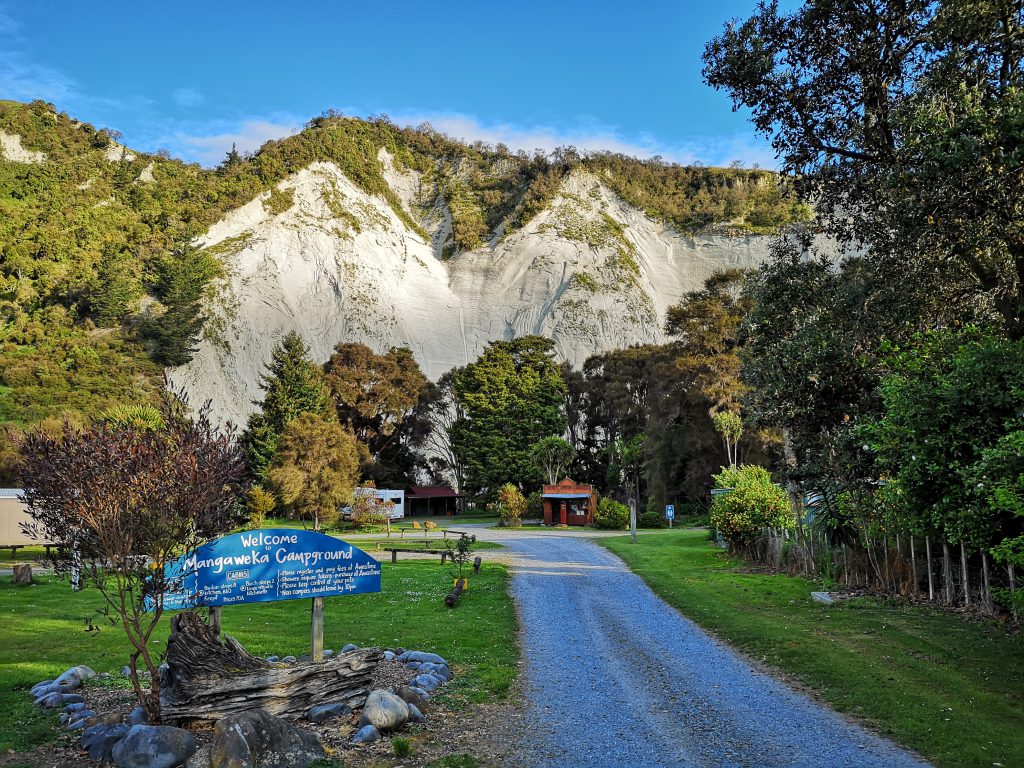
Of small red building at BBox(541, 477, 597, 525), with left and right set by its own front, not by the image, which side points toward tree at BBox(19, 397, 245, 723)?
front

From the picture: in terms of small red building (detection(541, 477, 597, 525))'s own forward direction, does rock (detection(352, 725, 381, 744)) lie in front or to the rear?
in front

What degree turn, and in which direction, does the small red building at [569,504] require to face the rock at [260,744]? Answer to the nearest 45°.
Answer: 0° — it already faces it

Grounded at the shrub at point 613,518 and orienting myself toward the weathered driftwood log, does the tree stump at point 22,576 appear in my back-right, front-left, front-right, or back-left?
front-right

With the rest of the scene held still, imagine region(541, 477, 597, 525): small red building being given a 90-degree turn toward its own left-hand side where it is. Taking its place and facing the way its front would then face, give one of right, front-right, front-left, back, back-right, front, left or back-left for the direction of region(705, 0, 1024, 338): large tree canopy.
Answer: right

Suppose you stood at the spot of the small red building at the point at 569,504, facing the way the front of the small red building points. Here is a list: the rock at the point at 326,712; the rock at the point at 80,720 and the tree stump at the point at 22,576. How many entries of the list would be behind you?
0

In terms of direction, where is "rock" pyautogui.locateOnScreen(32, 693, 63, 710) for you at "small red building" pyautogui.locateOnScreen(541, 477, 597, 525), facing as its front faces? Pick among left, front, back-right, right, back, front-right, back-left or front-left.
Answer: front

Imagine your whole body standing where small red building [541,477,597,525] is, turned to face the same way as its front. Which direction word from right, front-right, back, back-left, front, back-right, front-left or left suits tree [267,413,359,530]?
front-right

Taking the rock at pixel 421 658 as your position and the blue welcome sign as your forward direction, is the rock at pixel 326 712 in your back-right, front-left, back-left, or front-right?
front-left

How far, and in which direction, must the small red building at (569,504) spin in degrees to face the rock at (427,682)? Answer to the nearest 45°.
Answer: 0° — it already faces it

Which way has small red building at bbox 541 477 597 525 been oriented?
toward the camera

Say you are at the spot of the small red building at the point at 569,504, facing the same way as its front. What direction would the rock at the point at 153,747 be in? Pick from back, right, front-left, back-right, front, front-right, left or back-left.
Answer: front

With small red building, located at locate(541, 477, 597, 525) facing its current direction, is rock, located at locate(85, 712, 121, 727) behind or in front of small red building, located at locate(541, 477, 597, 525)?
in front

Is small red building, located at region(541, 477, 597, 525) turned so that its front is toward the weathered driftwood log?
yes

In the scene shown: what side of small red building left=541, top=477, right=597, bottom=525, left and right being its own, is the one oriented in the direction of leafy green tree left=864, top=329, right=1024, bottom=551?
front

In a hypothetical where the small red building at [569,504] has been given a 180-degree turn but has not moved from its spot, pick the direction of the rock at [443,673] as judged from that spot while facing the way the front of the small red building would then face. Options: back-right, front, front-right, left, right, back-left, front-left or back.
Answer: back

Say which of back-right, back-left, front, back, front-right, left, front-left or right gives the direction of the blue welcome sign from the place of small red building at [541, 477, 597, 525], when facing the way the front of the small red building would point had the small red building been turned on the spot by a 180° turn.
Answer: back

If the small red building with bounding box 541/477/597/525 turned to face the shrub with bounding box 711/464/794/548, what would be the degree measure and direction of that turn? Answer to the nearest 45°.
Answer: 0° — it already faces it

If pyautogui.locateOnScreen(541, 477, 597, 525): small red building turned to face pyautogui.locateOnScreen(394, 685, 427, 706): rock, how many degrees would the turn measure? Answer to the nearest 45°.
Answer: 0° — it already faces it
